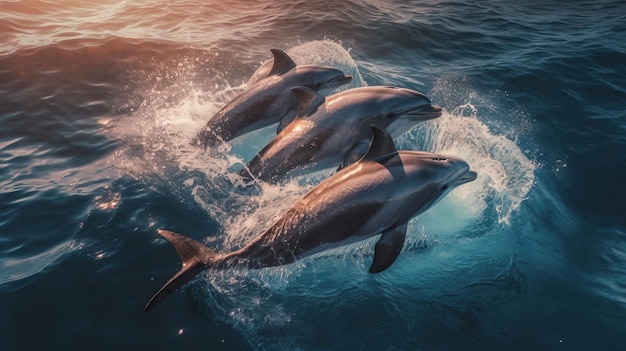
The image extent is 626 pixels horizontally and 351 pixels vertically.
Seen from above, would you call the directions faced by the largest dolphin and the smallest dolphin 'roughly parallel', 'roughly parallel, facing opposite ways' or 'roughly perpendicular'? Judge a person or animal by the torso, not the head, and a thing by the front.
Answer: roughly parallel

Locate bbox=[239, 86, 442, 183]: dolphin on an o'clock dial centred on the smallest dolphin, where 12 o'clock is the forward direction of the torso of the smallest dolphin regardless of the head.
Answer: The dolphin is roughly at 2 o'clock from the smallest dolphin.

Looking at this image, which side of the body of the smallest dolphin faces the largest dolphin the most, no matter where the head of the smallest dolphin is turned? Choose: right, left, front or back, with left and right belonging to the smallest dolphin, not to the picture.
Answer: right

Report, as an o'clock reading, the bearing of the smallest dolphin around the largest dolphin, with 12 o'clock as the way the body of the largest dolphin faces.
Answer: The smallest dolphin is roughly at 8 o'clock from the largest dolphin.

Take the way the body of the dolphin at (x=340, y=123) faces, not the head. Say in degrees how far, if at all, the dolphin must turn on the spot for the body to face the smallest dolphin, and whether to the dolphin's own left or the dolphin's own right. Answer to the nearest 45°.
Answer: approximately 135° to the dolphin's own left

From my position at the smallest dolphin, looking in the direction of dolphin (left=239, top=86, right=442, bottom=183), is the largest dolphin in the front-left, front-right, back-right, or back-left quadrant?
front-right

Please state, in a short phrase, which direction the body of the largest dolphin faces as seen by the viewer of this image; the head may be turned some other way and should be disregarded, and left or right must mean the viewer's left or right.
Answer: facing to the right of the viewer

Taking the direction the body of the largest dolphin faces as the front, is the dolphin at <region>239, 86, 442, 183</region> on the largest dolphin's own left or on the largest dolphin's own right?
on the largest dolphin's own left

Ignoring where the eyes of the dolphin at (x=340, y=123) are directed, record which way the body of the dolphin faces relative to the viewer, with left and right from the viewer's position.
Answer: facing to the right of the viewer

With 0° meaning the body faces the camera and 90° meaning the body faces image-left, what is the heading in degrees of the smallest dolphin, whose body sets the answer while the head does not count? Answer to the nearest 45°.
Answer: approximately 270°

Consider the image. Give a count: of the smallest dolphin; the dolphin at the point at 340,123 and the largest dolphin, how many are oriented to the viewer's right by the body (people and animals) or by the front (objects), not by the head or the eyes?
3
